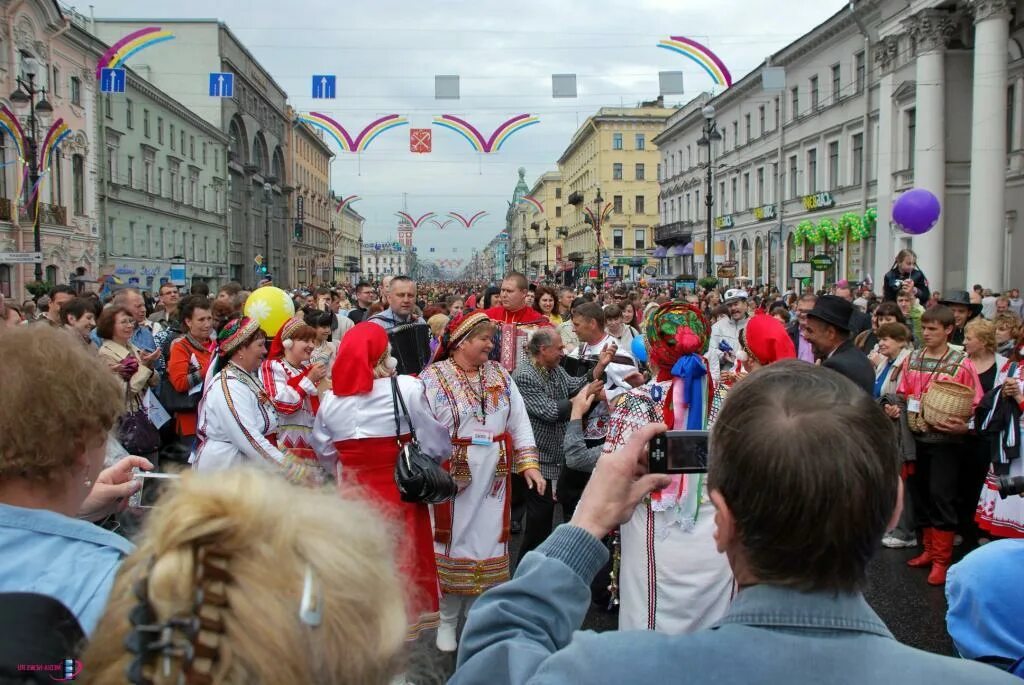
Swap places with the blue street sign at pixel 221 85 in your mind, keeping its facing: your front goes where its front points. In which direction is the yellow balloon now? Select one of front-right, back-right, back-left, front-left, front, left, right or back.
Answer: front

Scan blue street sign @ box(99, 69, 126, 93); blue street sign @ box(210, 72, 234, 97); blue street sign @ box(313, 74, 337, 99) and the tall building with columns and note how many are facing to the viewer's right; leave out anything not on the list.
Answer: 0

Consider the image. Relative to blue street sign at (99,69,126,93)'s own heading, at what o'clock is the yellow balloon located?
The yellow balloon is roughly at 12 o'clock from the blue street sign.

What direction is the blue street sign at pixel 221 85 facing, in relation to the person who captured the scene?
facing the viewer

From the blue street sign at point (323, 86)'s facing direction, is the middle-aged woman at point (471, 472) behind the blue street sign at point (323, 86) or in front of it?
in front

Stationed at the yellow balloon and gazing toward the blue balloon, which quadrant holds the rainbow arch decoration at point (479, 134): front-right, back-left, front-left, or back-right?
front-left

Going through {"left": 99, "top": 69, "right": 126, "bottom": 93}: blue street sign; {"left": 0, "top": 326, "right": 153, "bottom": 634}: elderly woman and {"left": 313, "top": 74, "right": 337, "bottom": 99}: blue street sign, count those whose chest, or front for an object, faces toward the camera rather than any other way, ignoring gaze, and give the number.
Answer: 2

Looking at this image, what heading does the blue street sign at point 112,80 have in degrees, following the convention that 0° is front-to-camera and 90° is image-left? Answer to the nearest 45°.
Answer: approximately 0°

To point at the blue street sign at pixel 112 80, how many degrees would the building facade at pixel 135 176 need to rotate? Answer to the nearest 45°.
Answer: approximately 45° to its right

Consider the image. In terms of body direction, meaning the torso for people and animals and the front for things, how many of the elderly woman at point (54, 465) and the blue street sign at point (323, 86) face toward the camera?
1

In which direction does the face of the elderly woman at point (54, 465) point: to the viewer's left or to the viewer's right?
to the viewer's right

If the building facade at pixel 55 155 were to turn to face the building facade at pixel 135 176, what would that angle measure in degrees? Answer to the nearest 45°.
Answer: approximately 135° to its left

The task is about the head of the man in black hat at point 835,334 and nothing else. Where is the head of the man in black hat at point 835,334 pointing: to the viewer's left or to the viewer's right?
to the viewer's left

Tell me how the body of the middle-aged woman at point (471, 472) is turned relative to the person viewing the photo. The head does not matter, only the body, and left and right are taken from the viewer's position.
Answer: facing the viewer and to the right of the viewer

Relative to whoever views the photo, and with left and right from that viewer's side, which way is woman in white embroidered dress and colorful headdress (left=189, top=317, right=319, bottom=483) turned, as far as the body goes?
facing to the right of the viewer

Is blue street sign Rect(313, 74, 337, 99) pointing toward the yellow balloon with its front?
yes

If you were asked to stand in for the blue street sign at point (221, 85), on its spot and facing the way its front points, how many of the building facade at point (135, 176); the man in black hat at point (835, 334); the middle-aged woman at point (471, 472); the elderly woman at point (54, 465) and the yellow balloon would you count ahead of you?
4

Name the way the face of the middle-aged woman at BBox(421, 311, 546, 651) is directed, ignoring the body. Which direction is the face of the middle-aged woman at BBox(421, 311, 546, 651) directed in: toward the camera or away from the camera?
toward the camera
